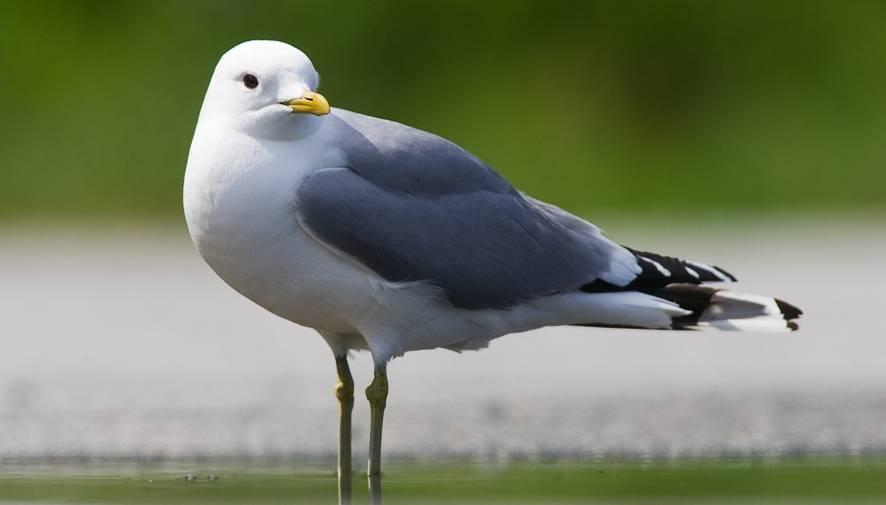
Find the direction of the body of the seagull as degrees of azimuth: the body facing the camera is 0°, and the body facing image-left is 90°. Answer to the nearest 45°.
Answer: approximately 90°
